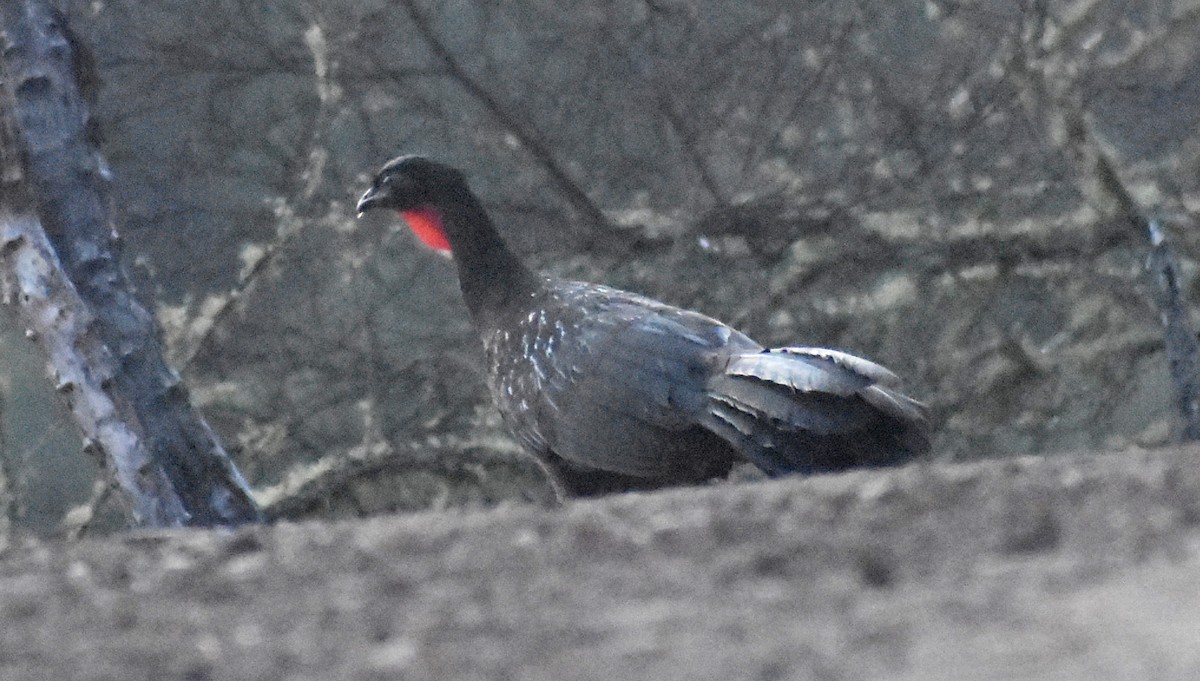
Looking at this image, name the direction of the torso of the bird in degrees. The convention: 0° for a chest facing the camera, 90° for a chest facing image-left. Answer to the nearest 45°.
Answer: approximately 90°

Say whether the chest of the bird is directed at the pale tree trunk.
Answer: yes
